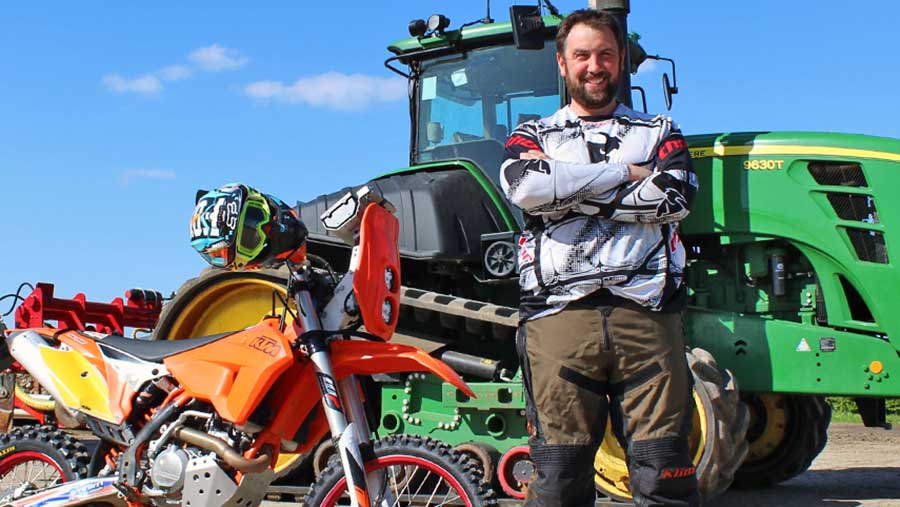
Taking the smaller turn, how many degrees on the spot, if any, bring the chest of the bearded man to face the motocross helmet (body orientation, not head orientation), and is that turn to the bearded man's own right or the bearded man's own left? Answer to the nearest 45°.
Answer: approximately 135° to the bearded man's own right

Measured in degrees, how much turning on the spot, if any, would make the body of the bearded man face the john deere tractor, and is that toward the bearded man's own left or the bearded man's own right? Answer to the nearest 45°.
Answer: approximately 180°

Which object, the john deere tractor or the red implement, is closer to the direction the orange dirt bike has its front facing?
the john deere tractor

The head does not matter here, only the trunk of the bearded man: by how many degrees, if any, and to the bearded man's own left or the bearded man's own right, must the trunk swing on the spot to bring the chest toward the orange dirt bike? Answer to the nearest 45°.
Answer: approximately 135° to the bearded man's own right

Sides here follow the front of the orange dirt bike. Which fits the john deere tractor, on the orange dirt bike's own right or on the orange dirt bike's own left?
on the orange dirt bike's own left

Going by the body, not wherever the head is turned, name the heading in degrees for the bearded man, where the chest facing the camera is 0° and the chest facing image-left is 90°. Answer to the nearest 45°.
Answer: approximately 0°

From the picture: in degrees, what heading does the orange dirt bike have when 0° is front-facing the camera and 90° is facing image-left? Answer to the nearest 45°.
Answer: approximately 315°
